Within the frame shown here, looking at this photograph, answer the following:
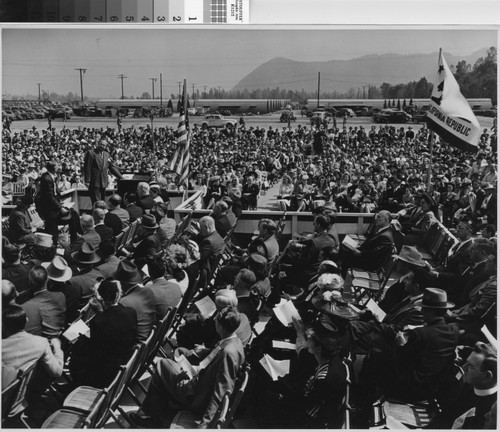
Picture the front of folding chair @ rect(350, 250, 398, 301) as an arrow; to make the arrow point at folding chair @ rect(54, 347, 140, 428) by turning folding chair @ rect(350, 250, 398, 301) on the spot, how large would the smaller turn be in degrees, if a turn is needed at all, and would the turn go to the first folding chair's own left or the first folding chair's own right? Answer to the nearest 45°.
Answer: approximately 45° to the first folding chair's own left

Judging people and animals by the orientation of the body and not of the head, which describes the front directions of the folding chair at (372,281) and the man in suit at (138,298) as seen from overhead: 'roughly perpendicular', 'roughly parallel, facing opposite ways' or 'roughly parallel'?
roughly parallel

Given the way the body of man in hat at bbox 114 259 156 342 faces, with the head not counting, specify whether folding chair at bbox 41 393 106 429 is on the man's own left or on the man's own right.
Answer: on the man's own left

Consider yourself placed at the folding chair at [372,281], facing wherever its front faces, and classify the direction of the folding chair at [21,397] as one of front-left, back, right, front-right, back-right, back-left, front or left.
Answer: front-left

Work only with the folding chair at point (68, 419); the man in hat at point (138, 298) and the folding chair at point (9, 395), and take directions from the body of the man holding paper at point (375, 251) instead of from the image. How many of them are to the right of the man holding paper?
0

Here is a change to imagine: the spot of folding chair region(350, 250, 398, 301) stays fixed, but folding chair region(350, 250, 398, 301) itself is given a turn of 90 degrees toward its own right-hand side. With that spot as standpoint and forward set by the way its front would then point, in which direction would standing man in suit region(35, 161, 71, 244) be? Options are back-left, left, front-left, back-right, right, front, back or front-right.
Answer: left

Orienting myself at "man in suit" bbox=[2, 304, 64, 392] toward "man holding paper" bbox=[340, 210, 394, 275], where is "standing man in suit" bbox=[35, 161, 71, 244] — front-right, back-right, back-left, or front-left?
front-left

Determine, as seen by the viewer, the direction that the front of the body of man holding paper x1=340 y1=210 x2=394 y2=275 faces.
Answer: to the viewer's left

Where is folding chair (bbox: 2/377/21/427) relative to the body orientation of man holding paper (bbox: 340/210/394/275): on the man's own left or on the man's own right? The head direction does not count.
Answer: on the man's own left

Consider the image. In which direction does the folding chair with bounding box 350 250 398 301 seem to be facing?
to the viewer's left
